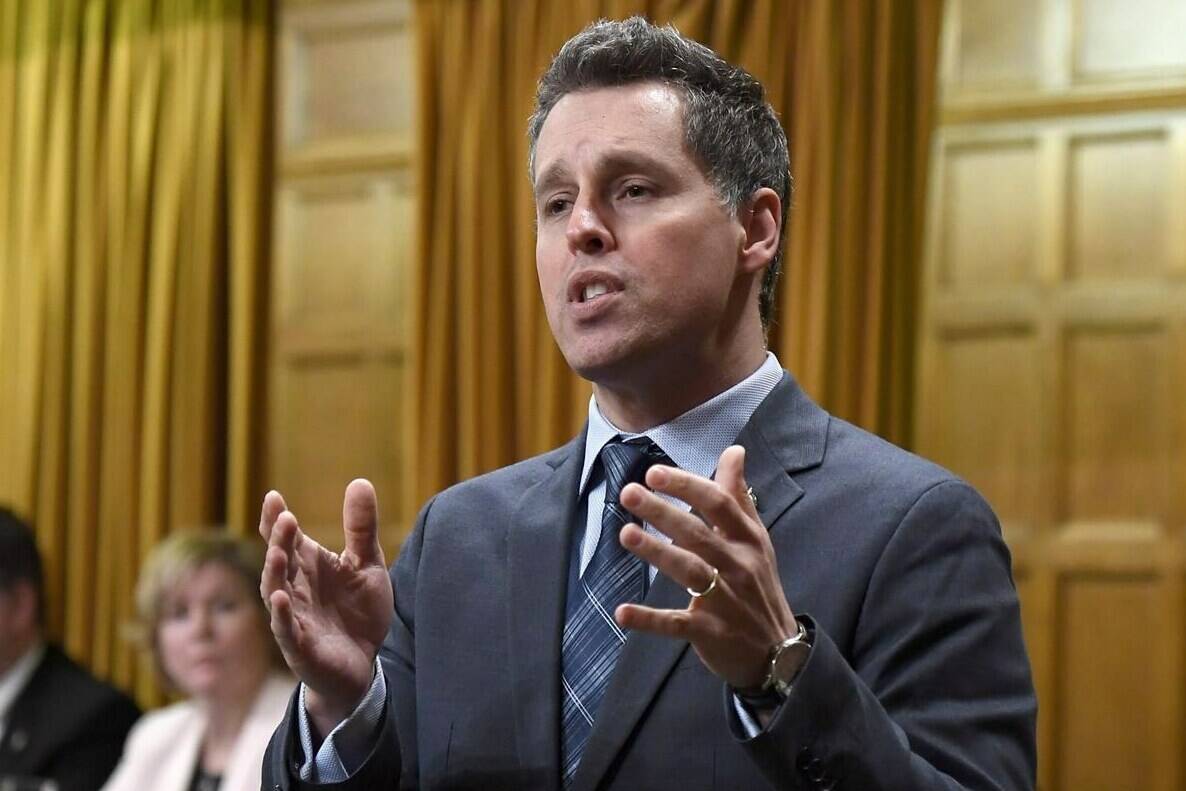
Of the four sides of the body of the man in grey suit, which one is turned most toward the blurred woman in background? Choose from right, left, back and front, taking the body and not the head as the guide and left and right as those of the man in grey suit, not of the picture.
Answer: right

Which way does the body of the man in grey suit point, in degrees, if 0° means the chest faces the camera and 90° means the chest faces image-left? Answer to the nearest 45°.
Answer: approximately 45°
